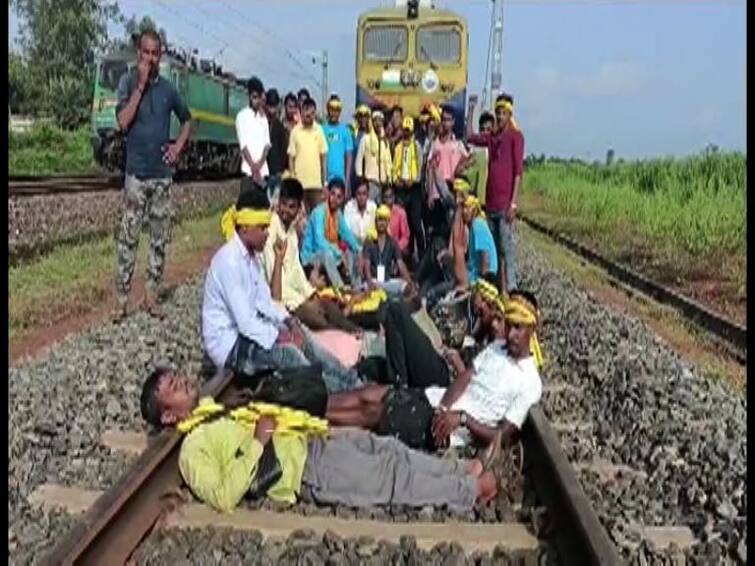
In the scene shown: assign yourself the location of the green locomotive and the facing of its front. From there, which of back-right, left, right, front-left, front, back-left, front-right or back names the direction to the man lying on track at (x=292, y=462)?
front-left

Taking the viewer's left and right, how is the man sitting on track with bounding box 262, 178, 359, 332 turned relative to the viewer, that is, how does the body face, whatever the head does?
facing the viewer and to the right of the viewer

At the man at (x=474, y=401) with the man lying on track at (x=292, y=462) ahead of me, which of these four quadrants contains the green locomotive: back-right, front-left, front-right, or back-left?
back-right

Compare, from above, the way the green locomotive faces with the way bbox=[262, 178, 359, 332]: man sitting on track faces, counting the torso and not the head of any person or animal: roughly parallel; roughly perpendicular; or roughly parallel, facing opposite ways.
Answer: roughly perpendicular

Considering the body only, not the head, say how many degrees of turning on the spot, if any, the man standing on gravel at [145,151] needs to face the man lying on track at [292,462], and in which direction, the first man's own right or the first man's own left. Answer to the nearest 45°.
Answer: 0° — they already face them

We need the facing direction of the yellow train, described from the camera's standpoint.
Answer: facing the viewer

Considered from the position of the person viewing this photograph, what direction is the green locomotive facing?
facing the viewer and to the left of the viewer

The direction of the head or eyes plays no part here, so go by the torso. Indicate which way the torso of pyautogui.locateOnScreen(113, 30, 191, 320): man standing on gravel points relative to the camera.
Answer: toward the camera

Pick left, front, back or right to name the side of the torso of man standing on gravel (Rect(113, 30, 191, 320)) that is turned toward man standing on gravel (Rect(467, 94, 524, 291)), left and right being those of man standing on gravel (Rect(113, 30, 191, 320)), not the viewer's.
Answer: left

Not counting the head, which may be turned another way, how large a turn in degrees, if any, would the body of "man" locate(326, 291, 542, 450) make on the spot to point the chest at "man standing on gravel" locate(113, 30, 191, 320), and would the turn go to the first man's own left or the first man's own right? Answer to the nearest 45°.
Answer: approximately 90° to the first man's own right

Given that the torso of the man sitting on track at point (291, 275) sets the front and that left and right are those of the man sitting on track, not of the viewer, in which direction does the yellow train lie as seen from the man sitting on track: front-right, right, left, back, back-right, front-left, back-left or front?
back-left

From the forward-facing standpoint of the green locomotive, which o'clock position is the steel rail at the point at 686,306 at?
The steel rail is roughly at 10 o'clock from the green locomotive.

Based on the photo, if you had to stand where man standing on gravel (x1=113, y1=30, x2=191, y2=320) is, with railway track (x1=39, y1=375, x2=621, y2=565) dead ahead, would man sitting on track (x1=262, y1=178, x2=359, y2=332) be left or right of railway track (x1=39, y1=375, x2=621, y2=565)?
left

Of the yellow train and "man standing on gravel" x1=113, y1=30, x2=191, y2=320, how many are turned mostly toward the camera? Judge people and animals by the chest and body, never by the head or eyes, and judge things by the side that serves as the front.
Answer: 2

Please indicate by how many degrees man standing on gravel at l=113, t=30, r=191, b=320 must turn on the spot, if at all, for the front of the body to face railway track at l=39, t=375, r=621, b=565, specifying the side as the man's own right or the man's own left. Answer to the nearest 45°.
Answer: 0° — they already face it

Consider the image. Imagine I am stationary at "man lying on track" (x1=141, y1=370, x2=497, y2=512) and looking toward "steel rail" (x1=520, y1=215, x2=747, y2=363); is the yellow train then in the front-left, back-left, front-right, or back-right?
front-left

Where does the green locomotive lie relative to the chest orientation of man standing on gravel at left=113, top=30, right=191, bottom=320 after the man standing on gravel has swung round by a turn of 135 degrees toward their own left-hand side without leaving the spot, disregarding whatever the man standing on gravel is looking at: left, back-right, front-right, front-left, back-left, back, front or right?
front-left
